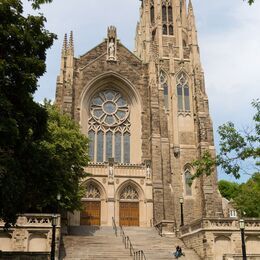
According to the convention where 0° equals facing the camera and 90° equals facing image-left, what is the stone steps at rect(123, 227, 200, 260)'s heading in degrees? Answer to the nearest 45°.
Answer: approximately 0°

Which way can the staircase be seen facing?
toward the camera
